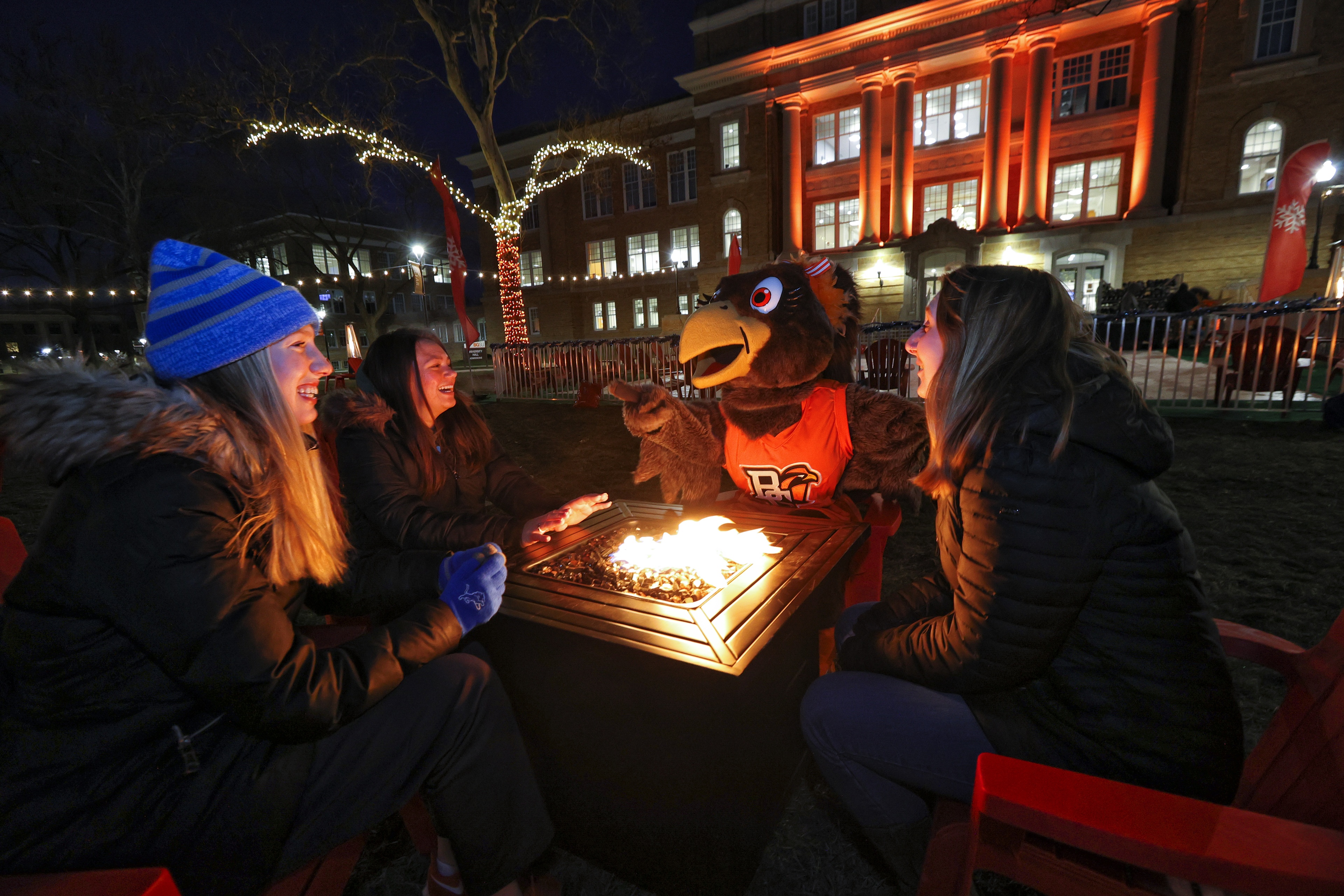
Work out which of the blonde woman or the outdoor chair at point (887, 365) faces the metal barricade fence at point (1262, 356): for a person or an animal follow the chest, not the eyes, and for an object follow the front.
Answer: the blonde woman

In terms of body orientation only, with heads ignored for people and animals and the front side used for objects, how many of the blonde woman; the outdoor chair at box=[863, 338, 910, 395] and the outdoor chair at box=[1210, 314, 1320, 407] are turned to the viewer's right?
1

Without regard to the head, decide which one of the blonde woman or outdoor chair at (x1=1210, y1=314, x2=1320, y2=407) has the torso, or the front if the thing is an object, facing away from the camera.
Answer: the outdoor chair

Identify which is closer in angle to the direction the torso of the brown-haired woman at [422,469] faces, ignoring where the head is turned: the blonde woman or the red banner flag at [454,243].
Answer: the blonde woman

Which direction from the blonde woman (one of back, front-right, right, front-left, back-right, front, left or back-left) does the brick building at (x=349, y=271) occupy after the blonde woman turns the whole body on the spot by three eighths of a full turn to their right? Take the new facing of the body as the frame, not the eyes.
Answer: back-right

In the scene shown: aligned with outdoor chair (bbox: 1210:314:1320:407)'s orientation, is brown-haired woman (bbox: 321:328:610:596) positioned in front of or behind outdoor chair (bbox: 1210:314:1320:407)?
behind

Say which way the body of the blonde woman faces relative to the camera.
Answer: to the viewer's right

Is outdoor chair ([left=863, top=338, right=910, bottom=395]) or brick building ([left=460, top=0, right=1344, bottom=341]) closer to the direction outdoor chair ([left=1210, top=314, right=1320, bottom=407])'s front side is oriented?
the brick building

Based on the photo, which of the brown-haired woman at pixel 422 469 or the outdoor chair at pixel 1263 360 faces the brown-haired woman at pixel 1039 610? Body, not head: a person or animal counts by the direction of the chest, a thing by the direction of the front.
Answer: the brown-haired woman at pixel 422 469

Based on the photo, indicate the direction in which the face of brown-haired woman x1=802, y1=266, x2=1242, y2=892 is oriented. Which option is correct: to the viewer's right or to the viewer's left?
to the viewer's left

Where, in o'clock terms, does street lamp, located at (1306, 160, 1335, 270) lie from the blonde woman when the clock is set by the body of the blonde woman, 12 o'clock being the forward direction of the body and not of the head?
The street lamp is roughly at 12 o'clock from the blonde woman.

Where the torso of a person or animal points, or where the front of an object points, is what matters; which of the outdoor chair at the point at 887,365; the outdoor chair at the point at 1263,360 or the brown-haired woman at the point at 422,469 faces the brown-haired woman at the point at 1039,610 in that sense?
the brown-haired woman at the point at 422,469

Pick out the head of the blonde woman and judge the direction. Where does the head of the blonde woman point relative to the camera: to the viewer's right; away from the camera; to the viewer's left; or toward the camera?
to the viewer's right
